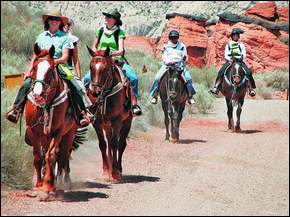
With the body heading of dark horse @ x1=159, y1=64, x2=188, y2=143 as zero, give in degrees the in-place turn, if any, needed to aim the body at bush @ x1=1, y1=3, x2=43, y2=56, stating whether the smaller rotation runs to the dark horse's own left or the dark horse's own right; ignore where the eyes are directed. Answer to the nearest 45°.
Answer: approximately 135° to the dark horse's own right

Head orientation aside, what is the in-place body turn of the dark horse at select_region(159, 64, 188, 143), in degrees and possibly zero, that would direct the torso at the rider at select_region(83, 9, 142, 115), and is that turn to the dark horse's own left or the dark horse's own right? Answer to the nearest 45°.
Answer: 0° — it already faces them

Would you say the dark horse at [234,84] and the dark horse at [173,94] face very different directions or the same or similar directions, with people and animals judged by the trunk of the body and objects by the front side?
same or similar directions

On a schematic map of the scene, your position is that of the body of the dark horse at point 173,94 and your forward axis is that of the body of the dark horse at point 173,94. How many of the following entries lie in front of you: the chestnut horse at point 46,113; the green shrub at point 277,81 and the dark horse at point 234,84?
1

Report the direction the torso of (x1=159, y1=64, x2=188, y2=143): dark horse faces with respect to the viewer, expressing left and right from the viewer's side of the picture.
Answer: facing the viewer

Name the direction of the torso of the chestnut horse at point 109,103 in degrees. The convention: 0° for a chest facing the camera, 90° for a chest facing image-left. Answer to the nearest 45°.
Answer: approximately 0°

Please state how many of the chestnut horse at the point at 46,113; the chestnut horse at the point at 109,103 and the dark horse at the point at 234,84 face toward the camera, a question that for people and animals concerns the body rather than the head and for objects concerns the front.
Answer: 3

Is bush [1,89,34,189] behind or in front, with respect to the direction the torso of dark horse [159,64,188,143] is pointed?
in front

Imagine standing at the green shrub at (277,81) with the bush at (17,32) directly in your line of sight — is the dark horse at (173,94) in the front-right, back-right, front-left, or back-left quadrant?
front-left

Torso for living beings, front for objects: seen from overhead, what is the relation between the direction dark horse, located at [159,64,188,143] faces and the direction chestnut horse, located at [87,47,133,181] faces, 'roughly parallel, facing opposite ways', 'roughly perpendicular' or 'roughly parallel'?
roughly parallel

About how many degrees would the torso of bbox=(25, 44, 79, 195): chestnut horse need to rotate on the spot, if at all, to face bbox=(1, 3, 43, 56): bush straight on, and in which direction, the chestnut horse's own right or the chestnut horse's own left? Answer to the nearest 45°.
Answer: approximately 180°

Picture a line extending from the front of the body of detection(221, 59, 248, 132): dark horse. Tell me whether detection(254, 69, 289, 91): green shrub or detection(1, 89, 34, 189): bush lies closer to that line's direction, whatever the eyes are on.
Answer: the bush

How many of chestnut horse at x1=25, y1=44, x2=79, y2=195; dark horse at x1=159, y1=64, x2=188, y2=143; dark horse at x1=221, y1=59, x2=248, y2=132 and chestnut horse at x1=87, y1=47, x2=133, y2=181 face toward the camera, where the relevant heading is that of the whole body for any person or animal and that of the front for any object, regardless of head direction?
4

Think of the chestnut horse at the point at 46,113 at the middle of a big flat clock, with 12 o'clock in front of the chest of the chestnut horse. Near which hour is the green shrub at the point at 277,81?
The green shrub is roughly at 7 o'clock from the chestnut horse.

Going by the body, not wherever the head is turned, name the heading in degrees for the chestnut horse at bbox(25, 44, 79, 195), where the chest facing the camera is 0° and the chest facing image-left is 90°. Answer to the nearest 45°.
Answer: approximately 0°
